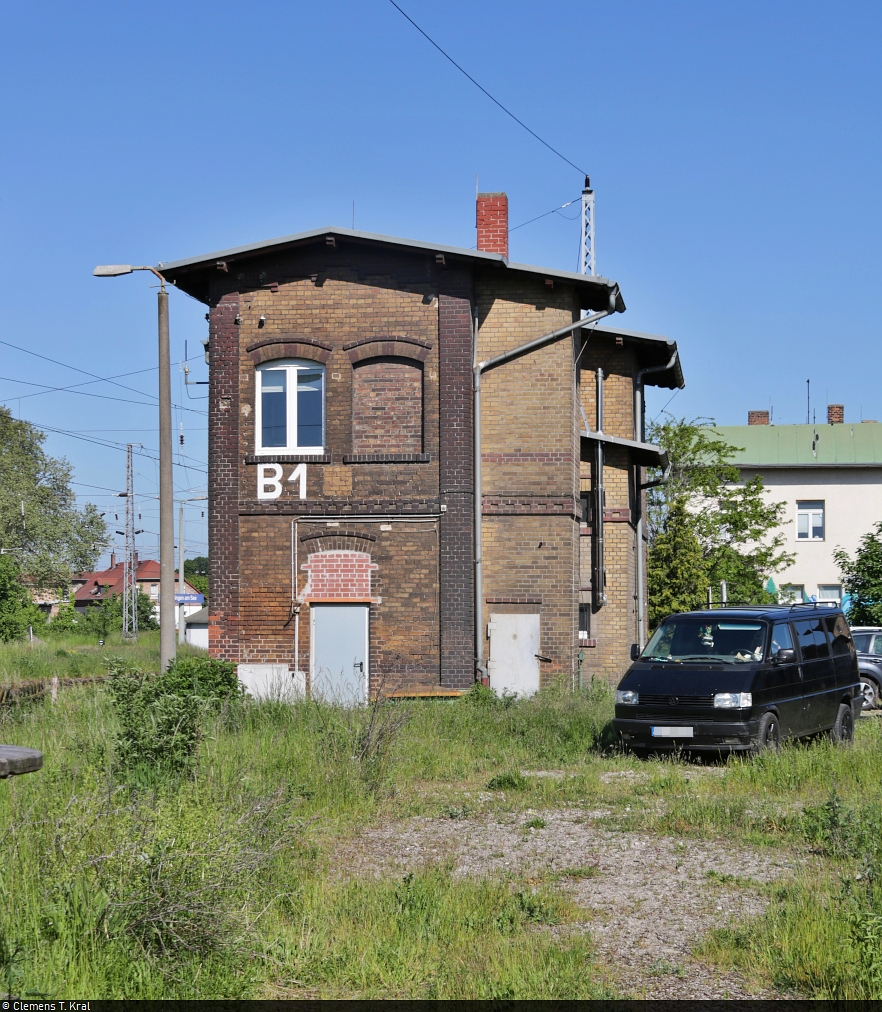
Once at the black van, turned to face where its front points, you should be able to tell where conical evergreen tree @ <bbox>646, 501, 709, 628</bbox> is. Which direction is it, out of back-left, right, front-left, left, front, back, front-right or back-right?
back-right

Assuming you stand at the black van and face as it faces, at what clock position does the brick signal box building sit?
The brick signal box building is roughly at 3 o'clock from the black van.

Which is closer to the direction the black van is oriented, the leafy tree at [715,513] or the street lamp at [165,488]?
the street lamp

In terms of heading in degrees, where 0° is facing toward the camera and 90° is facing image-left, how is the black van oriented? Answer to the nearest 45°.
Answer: approximately 45°

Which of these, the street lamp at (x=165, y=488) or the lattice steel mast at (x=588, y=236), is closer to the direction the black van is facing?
the street lamp

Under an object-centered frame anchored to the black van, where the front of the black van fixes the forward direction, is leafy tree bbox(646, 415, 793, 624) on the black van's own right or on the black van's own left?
on the black van's own right

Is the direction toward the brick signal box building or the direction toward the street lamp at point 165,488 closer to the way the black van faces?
the street lamp

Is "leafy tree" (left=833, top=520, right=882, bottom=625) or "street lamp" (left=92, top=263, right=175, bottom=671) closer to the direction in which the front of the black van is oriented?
the street lamp

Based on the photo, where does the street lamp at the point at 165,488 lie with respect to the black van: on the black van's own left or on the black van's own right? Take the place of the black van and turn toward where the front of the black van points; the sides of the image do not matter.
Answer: on the black van's own right

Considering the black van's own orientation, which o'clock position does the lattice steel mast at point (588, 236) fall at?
The lattice steel mast is roughly at 4 o'clock from the black van.
